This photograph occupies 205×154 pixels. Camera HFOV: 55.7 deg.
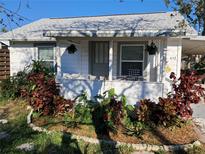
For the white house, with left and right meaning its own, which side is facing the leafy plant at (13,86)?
right

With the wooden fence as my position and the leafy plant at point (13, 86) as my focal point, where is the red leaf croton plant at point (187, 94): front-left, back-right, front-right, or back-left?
front-left

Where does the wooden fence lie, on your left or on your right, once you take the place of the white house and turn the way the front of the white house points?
on your right

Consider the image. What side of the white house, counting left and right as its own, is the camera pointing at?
front

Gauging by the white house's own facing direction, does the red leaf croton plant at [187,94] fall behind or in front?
in front

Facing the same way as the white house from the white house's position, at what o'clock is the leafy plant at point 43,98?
The leafy plant is roughly at 2 o'clock from the white house.
